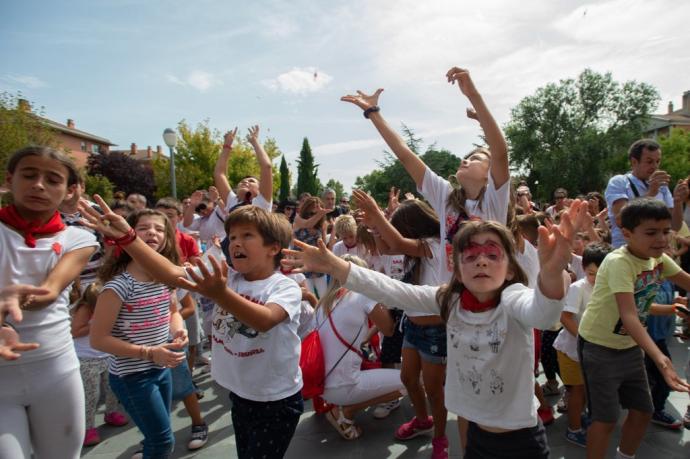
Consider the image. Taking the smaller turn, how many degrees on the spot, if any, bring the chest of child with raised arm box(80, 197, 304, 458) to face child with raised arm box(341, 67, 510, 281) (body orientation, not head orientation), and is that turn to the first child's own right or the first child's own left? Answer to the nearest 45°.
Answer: approximately 135° to the first child's own left

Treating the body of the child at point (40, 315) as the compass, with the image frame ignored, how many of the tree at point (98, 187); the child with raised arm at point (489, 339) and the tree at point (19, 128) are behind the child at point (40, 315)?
2

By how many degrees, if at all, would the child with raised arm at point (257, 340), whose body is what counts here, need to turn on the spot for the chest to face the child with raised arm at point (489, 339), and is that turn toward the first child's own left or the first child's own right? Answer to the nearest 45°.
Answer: approximately 90° to the first child's own left

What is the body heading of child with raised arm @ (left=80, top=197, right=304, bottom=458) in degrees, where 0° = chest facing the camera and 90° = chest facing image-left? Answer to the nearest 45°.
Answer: approximately 45°

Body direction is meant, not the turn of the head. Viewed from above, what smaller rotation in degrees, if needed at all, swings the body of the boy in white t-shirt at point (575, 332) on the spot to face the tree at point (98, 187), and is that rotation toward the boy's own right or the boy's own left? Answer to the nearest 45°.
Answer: approximately 180°

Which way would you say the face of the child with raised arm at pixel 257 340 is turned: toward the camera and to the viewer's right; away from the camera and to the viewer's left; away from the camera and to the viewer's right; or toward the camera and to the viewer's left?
toward the camera and to the viewer's left

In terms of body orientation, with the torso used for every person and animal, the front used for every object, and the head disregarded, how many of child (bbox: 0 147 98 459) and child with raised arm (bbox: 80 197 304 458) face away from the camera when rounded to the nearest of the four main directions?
0

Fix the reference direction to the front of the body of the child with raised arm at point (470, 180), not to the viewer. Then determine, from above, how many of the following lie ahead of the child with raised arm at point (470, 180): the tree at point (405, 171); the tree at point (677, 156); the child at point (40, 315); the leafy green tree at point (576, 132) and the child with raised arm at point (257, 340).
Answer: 2

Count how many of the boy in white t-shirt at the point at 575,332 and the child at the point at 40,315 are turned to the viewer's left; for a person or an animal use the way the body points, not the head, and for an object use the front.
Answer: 0
